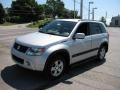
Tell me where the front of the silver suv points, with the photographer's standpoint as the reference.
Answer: facing the viewer and to the left of the viewer
